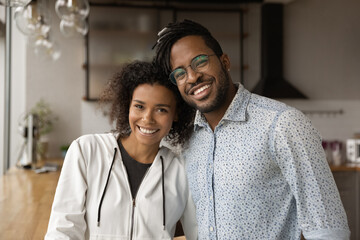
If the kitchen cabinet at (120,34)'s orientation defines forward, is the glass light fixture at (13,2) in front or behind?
in front

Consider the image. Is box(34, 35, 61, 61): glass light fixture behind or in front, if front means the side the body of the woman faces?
behind

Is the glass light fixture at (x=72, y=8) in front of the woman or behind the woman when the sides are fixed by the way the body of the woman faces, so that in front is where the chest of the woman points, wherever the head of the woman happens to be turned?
behind

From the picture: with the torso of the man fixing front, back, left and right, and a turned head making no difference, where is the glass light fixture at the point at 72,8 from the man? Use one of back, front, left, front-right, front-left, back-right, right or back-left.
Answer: right

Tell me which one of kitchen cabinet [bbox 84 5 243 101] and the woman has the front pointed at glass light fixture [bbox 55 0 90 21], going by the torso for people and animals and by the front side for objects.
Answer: the kitchen cabinet

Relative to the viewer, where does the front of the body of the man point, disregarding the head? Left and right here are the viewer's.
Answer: facing the viewer and to the left of the viewer

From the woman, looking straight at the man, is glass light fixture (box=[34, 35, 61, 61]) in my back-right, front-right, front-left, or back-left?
back-left

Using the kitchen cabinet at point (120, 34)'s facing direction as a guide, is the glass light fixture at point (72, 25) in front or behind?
in front

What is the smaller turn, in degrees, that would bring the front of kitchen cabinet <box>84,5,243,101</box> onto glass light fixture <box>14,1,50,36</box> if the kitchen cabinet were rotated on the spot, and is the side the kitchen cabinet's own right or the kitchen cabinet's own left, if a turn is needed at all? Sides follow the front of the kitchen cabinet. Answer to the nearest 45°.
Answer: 0° — it already faces it

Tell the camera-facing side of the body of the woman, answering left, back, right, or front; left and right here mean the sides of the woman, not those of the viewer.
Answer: front

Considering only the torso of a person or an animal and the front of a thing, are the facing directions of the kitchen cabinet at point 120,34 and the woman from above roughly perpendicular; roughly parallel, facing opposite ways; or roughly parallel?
roughly parallel
